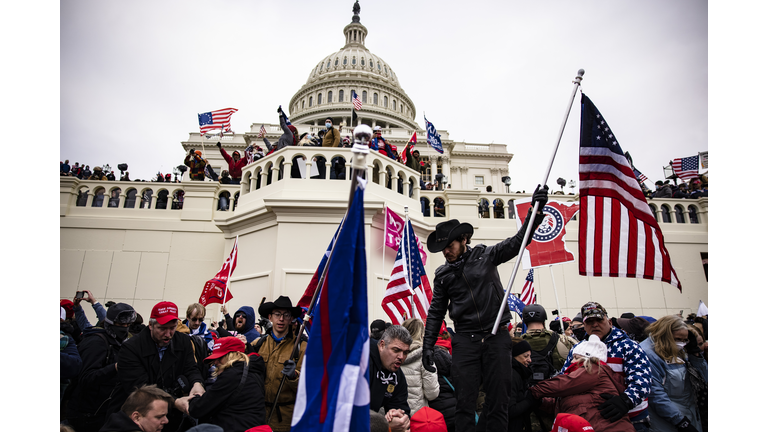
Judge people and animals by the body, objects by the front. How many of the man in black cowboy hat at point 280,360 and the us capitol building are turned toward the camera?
2
